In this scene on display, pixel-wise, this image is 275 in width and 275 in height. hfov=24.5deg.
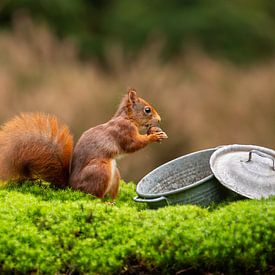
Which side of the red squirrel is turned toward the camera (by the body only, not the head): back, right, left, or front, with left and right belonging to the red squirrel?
right

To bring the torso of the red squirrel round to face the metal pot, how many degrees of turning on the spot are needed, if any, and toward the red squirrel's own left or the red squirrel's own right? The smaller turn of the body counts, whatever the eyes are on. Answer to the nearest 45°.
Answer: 0° — it already faces it

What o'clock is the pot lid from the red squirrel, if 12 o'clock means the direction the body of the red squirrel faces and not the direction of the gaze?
The pot lid is roughly at 1 o'clock from the red squirrel.
